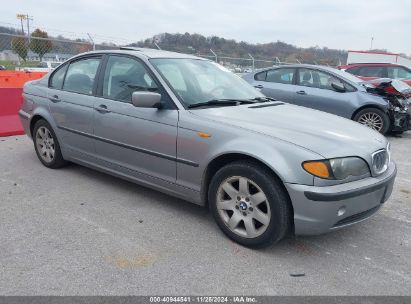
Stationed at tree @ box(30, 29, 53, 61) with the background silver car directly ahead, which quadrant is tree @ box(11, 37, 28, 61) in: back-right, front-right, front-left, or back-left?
back-right

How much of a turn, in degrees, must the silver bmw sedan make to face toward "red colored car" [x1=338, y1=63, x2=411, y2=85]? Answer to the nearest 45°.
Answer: approximately 90° to its left

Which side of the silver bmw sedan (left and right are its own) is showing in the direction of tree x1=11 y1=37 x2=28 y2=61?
back

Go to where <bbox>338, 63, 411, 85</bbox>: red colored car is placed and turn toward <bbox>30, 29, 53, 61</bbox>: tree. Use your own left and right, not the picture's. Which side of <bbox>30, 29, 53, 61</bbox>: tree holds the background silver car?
left

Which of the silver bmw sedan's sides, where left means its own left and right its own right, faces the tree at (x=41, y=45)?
back

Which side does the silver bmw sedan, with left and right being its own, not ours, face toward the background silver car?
left

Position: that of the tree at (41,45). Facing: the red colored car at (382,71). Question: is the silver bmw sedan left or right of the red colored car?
right

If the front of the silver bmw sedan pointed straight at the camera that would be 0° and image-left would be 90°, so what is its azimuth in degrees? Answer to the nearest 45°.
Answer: approximately 315°
